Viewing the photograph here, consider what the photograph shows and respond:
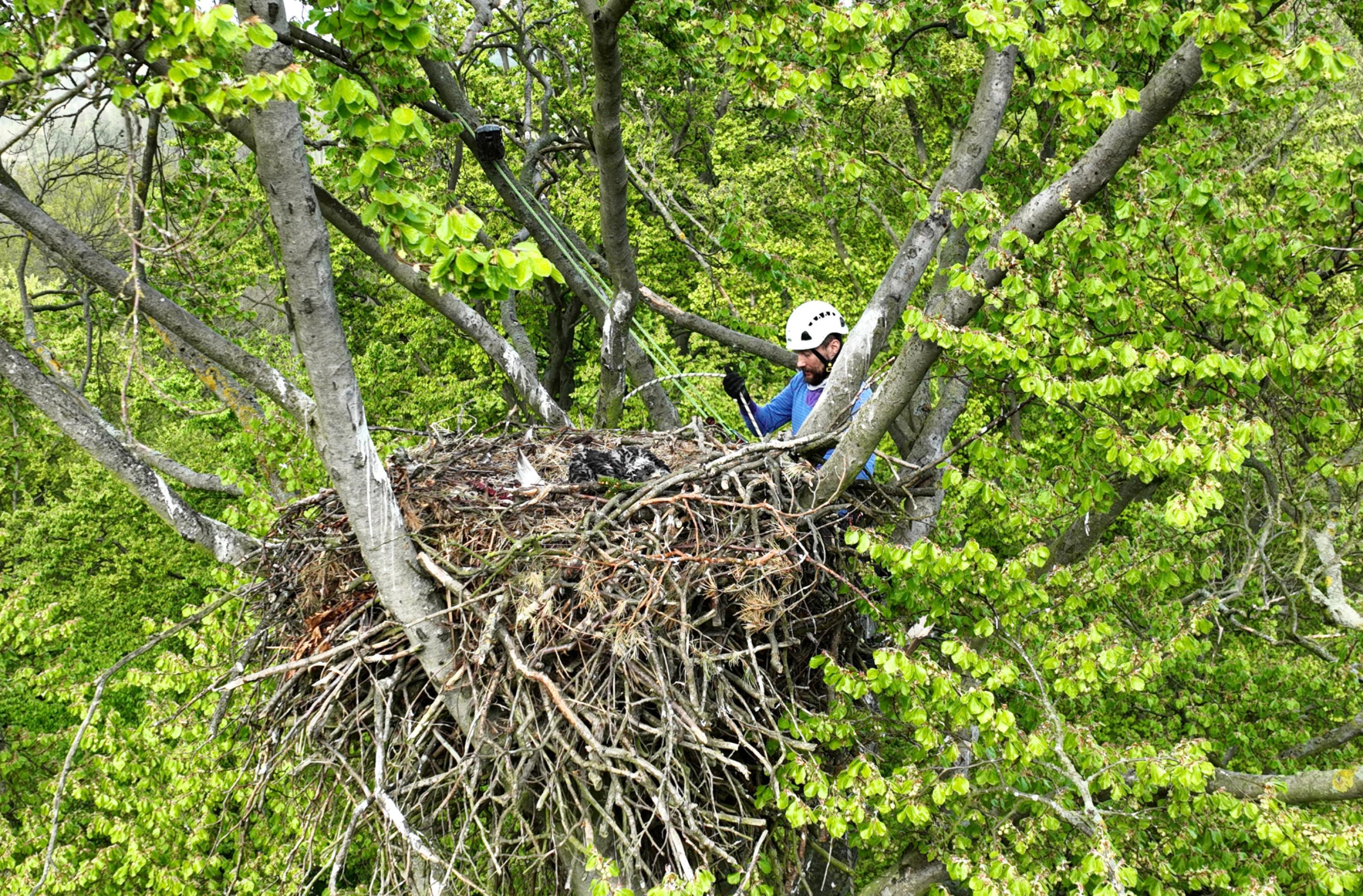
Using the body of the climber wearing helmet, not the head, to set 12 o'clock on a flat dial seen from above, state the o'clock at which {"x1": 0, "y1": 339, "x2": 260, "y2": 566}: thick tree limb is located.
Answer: The thick tree limb is roughly at 1 o'clock from the climber wearing helmet.

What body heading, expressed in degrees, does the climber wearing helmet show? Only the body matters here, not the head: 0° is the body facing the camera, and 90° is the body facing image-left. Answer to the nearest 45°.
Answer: approximately 45°

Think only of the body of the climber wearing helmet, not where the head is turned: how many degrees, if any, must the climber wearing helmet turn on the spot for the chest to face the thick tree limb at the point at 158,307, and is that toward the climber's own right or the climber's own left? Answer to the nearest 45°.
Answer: approximately 45° to the climber's own right

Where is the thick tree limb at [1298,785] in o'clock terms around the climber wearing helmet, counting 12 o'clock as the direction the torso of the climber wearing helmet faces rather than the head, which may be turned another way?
The thick tree limb is roughly at 9 o'clock from the climber wearing helmet.

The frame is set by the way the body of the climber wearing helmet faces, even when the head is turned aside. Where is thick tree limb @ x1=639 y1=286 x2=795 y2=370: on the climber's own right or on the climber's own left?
on the climber's own right

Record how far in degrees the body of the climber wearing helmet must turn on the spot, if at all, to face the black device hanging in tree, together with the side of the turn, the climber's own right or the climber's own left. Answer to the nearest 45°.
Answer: approximately 45° to the climber's own right

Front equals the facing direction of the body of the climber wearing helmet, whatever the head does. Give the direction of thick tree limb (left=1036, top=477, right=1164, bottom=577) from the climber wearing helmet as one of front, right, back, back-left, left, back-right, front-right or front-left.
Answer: back-left

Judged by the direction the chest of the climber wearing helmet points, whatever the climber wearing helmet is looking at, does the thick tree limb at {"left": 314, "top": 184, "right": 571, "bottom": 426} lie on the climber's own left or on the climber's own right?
on the climber's own right

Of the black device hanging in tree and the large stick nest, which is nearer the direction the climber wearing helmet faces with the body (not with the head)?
the large stick nest
